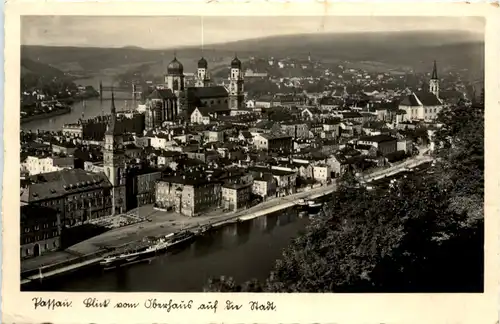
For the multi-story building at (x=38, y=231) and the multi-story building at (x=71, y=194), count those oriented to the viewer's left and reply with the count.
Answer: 0

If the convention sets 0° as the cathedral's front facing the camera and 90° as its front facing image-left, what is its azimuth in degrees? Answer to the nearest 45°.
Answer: approximately 225°

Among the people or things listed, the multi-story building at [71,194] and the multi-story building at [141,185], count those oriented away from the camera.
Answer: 0

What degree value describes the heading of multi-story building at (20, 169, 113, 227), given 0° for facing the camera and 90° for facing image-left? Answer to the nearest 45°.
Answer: approximately 315°
